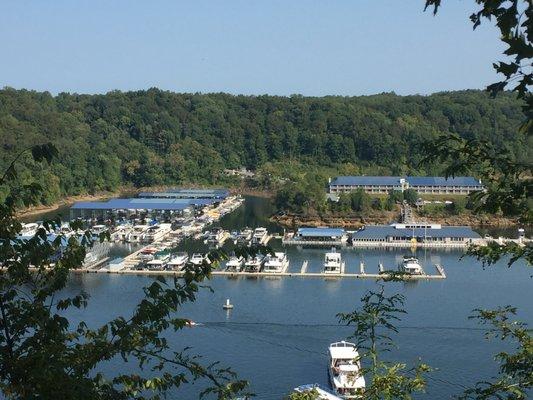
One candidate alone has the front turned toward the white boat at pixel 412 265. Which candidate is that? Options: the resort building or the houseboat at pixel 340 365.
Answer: the resort building

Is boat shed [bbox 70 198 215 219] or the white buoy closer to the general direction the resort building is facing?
the white buoy

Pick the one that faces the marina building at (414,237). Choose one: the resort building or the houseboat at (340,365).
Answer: the resort building

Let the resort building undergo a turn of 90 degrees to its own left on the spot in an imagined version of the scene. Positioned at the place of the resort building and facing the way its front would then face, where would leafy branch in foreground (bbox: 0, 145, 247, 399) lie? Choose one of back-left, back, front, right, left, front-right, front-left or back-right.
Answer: right

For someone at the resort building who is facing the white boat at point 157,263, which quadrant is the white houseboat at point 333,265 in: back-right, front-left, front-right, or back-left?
front-left

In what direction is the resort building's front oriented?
toward the camera

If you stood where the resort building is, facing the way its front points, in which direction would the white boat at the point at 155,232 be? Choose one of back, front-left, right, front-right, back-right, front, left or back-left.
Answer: front-right

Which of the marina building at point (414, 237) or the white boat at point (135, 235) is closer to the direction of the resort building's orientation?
the marina building

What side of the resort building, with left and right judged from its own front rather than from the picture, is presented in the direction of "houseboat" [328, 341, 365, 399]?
front
